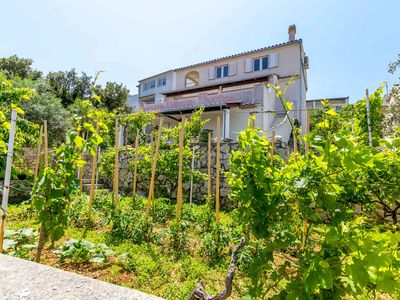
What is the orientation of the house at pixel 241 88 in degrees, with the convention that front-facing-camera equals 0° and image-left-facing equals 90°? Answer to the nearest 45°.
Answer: approximately 45°

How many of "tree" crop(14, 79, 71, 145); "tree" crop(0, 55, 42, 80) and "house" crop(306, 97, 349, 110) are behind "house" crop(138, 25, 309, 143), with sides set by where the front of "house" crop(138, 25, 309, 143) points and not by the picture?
1

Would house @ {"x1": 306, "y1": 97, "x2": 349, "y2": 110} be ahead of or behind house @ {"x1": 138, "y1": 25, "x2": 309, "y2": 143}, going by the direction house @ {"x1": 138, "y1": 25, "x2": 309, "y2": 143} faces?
behind

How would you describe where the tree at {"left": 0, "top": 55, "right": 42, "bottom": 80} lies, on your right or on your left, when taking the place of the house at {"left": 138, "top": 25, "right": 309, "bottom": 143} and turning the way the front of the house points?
on your right

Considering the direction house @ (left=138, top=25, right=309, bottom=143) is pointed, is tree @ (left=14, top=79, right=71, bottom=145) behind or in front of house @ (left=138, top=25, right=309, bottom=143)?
in front

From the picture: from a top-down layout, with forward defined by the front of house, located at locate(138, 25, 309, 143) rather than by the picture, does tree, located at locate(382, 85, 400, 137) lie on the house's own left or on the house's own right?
on the house's own left

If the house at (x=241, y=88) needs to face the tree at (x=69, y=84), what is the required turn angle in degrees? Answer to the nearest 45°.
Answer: approximately 45° to its right

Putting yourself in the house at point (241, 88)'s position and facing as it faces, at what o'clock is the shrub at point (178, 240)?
The shrub is roughly at 11 o'clock from the house.
